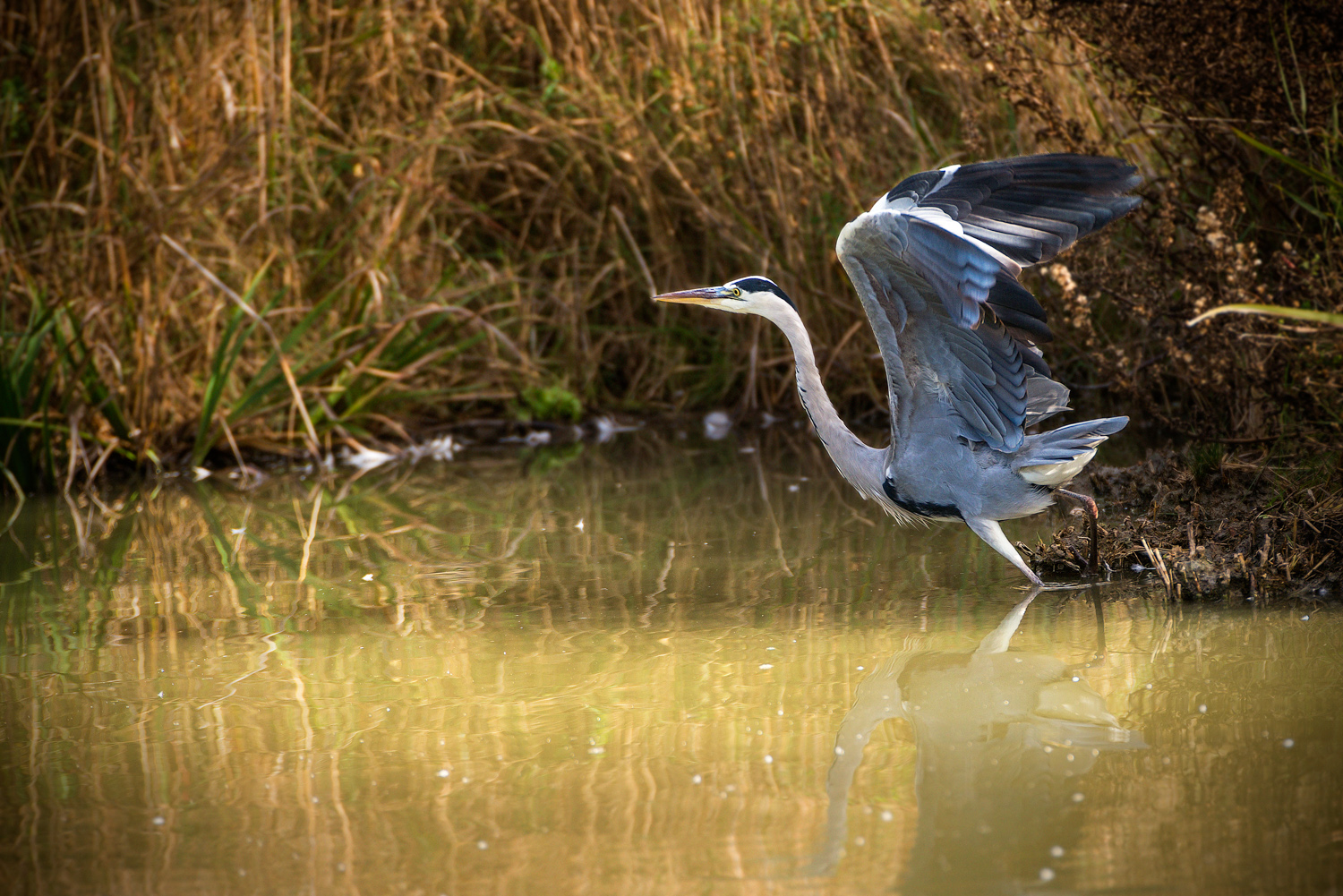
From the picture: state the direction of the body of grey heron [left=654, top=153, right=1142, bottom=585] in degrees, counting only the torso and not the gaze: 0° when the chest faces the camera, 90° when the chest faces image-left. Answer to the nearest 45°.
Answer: approximately 90°
